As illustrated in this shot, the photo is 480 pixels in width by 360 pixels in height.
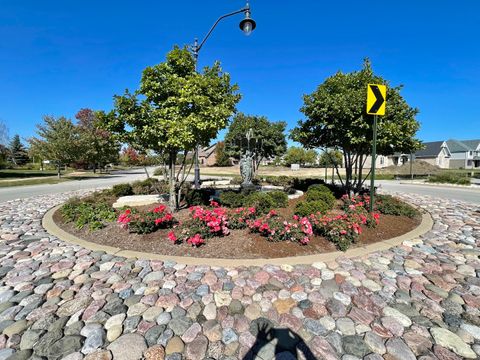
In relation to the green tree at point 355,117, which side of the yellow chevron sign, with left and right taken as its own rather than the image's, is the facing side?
back

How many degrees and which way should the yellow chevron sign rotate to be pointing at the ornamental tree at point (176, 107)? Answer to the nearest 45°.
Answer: approximately 45° to its right

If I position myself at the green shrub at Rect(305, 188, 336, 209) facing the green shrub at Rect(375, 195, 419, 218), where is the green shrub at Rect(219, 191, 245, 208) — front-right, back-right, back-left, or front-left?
back-right

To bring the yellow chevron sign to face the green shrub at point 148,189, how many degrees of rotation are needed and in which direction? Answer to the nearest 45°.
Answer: approximately 90° to its right

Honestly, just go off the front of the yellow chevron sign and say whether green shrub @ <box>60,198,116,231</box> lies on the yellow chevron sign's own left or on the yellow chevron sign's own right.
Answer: on the yellow chevron sign's own right

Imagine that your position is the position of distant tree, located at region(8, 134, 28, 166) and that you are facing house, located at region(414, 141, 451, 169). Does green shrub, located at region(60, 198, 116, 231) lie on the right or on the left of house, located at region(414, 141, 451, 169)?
right

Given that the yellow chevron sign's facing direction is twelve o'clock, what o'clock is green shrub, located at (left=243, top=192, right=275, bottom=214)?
The green shrub is roughly at 3 o'clock from the yellow chevron sign.

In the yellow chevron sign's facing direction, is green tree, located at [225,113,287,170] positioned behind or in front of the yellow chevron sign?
behind

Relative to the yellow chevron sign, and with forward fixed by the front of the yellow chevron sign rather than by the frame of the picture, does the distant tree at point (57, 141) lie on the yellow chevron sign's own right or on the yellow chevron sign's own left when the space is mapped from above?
on the yellow chevron sign's own right

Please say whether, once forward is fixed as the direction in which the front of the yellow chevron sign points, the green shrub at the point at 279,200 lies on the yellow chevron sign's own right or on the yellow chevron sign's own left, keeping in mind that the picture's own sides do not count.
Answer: on the yellow chevron sign's own right

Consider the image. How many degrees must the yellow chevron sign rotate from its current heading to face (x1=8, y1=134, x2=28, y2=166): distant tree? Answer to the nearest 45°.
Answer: approximately 90° to its right

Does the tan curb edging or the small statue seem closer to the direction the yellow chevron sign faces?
the tan curb edging

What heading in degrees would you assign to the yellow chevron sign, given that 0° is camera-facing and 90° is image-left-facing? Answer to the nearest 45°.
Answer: approximately 0°
